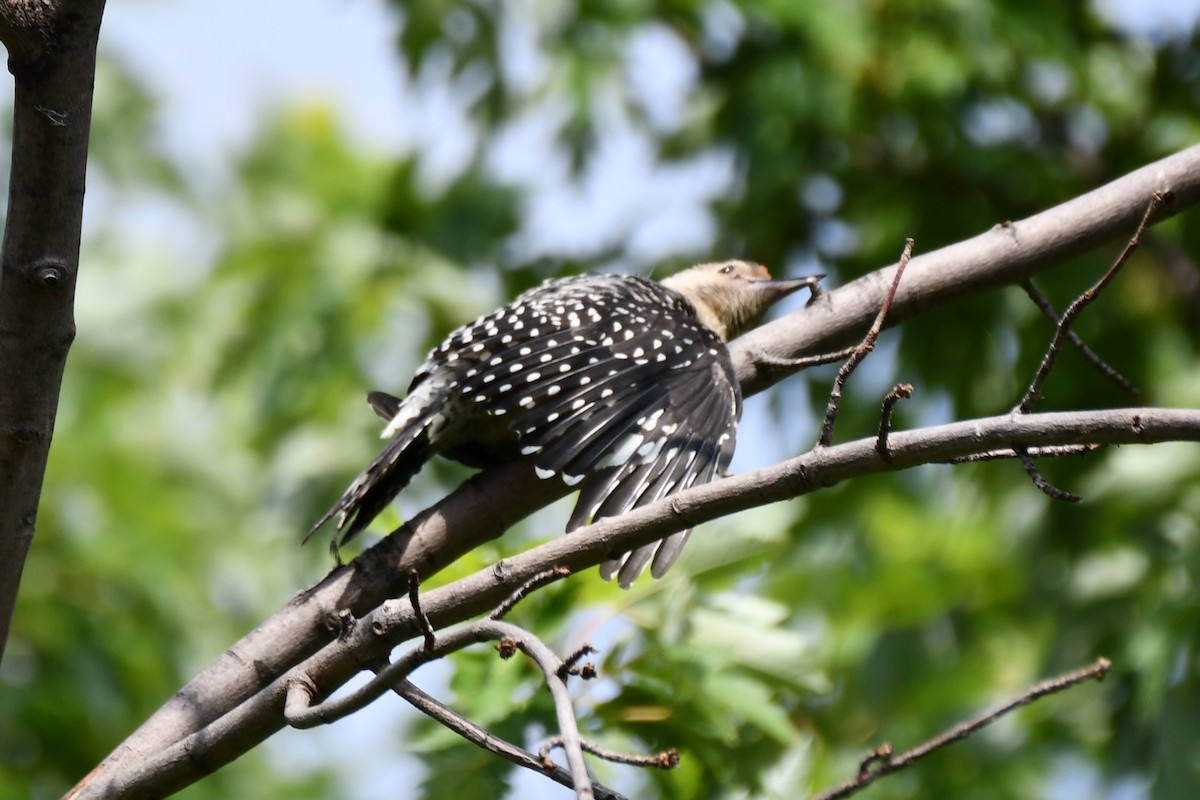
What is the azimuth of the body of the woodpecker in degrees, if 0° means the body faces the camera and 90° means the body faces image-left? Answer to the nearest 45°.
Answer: approximately 270°

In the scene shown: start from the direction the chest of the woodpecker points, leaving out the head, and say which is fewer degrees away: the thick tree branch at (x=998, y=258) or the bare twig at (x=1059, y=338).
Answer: the thick tree branch

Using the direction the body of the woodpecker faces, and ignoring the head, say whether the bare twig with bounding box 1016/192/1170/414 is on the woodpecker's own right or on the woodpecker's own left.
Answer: on the woodpecker's own right

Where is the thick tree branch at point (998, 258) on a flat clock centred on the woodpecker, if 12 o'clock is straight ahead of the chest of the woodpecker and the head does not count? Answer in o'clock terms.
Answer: The thick tree branch is roughly at 1 o'clock from the woodpecker.
